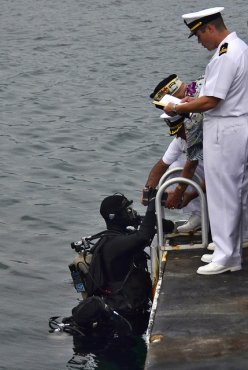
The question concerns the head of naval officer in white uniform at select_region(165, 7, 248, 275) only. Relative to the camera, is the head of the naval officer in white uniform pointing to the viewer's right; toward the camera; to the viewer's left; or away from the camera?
to the viewer's left

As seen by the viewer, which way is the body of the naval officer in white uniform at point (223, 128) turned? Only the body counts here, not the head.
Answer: to the viewer's left

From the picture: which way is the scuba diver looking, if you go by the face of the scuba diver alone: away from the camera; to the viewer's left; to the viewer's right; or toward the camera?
to the viewer's right

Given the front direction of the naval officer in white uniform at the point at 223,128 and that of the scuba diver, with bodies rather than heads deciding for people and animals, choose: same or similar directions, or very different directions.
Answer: very different directions

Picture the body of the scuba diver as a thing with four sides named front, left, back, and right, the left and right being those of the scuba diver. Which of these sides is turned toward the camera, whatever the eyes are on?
right

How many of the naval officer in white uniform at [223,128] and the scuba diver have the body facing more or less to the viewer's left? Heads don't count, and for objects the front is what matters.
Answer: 1
